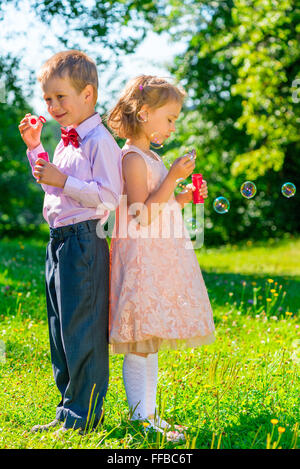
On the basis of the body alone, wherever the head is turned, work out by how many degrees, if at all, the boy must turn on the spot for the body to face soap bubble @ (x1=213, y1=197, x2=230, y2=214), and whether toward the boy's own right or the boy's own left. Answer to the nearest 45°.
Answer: approximately 180°

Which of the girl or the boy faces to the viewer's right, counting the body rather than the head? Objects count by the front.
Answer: the girl

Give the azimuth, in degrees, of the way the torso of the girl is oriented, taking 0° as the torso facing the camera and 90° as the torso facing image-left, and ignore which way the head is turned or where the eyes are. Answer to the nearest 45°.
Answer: approximately 270°

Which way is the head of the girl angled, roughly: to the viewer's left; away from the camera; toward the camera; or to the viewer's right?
to the viewer's right

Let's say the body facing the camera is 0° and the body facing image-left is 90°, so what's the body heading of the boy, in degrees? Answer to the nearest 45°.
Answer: approximately 45°

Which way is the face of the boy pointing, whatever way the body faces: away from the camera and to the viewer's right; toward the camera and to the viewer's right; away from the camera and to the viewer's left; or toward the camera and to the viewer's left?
toward the camera and to the viewer's left

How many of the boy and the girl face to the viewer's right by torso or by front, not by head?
1
